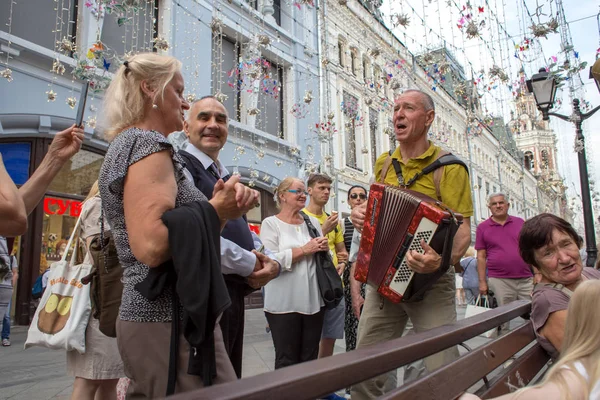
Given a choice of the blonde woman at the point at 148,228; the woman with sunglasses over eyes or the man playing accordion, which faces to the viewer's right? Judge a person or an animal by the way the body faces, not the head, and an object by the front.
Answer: the blonde woman

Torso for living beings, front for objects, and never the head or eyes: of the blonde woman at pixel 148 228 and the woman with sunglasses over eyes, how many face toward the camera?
1

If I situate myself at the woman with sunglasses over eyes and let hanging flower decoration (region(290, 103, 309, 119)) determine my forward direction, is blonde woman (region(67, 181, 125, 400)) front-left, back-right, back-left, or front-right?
back-left

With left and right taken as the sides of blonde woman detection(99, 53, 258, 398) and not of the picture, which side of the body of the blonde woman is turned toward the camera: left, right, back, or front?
right

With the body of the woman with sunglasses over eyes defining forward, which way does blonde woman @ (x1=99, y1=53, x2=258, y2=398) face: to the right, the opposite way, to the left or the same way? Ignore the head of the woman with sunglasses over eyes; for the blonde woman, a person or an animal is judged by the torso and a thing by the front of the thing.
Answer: to the left
